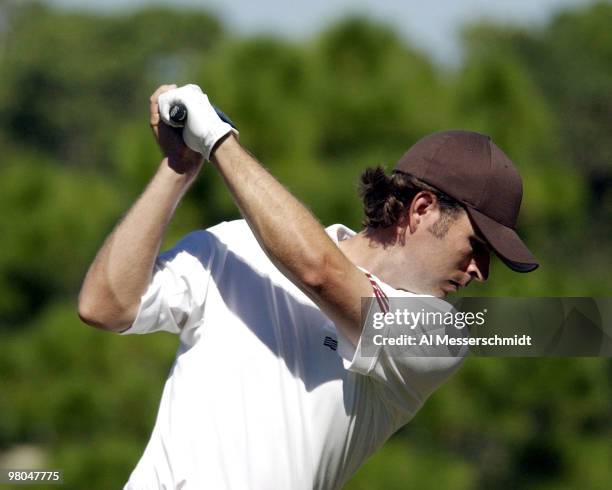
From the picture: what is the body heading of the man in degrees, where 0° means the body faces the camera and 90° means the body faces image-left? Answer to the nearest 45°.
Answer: approximately 315°
